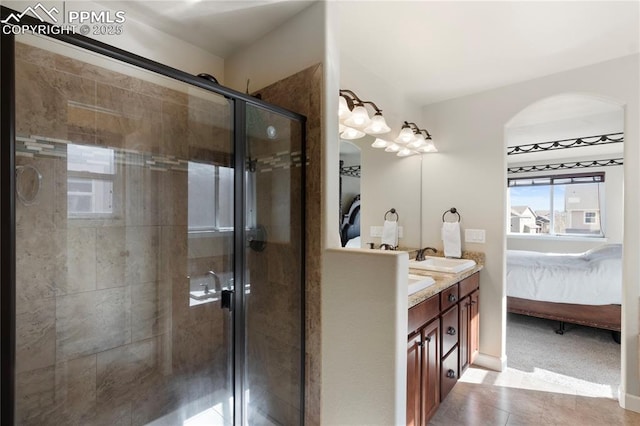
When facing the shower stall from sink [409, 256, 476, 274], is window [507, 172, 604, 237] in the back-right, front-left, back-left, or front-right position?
back-right

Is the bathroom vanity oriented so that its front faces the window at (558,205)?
no

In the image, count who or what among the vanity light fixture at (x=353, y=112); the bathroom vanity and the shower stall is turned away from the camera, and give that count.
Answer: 0

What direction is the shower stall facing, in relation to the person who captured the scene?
facing the viewer and to the right of the viewer

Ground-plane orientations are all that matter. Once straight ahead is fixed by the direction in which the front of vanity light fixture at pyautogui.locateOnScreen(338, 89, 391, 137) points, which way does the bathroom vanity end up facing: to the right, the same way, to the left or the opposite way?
the same way

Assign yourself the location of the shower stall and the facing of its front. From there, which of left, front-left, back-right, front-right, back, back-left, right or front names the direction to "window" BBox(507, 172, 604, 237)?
front-left
